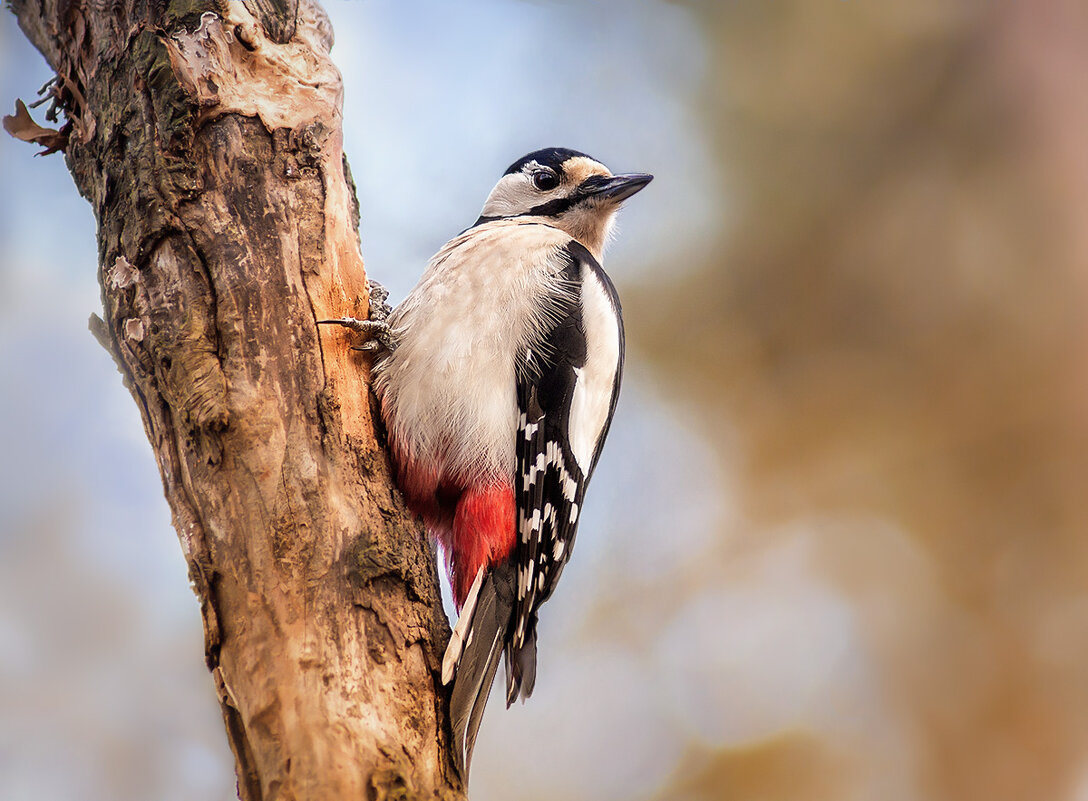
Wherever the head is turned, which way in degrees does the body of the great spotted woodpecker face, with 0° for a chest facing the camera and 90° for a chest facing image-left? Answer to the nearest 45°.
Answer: approximately 45°

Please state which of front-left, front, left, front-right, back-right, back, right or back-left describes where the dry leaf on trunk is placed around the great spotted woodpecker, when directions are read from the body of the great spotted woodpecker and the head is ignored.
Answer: front-right
